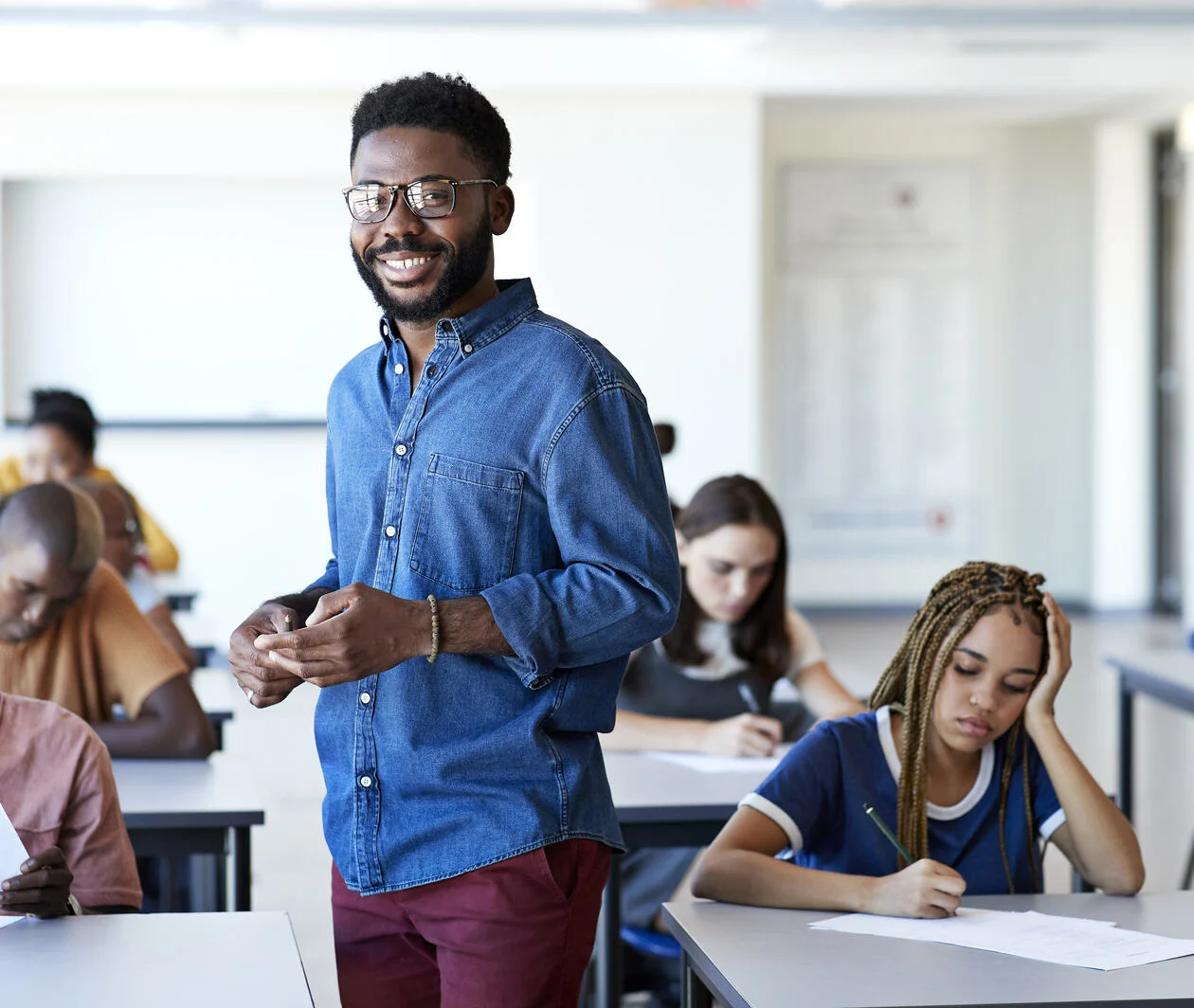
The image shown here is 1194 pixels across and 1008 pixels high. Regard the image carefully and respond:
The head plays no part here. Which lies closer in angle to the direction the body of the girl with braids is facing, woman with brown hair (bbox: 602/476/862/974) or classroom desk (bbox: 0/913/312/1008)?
the classroom desk

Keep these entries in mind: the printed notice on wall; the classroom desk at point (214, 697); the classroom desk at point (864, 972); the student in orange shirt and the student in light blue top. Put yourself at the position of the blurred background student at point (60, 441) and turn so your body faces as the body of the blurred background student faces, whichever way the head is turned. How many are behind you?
1

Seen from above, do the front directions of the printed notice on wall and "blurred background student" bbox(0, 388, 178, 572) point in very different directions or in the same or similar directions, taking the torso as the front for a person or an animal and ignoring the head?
same or similar directions

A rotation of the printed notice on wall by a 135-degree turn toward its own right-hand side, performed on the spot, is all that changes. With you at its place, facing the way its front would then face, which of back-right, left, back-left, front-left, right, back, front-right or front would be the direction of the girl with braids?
back-left

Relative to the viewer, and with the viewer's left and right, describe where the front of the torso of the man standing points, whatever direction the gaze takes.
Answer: facing the viewer and to the left of the viewer

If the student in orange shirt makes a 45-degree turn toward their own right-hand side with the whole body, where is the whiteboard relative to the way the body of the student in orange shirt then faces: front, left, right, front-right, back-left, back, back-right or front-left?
right

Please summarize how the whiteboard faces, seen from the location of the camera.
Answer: facing the viewer

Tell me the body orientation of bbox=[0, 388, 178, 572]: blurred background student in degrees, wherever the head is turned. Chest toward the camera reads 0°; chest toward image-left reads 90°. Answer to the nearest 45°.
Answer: approximately 45°

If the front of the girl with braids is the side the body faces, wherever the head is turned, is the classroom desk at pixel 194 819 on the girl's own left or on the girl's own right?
on the girl's own right

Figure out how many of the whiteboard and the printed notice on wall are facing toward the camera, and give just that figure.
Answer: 2

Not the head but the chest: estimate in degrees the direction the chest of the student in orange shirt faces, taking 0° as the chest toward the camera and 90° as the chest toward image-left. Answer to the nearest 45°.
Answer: approximately 45°

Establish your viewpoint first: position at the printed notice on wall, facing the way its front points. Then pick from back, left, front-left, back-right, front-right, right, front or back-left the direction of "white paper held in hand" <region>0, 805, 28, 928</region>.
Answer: front

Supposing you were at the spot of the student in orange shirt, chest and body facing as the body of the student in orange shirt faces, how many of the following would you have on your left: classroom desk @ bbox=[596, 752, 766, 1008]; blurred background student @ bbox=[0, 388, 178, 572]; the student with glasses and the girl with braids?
2

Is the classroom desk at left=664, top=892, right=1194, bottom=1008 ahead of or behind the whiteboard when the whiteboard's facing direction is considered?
ahead

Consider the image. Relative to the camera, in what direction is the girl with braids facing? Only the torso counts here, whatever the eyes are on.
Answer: toward the camera

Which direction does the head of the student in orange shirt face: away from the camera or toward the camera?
toward the camera

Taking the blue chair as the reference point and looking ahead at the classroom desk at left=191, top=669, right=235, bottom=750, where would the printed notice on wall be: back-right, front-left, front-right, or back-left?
front-right
